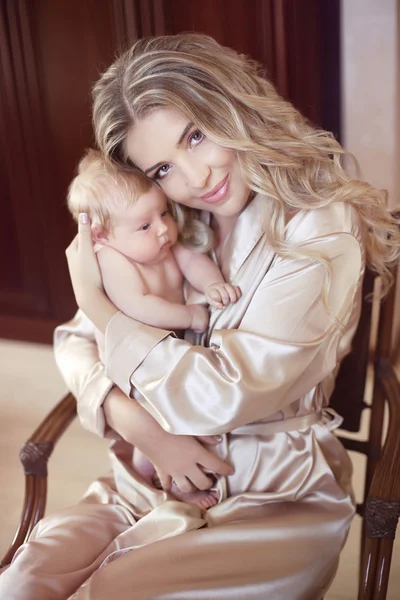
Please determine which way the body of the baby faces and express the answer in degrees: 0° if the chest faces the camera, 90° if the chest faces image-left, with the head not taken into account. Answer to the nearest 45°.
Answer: approximately 315°

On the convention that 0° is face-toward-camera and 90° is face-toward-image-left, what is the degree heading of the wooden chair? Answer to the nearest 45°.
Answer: approximately 45°

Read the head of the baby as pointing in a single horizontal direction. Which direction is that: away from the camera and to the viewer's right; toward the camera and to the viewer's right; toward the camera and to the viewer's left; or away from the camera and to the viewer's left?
toward the camera and to the viewer's right

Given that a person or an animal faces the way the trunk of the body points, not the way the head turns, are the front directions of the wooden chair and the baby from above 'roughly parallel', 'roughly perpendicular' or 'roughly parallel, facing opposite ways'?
roughly perpendicular

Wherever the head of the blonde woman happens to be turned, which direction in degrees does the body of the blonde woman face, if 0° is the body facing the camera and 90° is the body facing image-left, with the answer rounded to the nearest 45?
approximately 45°
